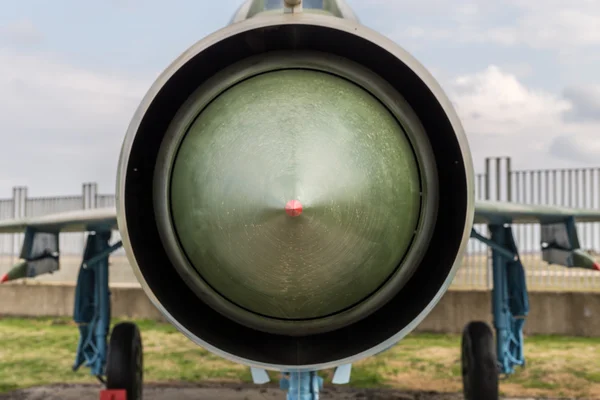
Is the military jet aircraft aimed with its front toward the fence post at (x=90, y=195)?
no

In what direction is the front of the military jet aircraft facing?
toward the camera

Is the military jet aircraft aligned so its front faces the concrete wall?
no
